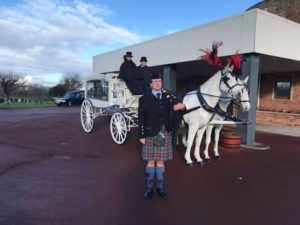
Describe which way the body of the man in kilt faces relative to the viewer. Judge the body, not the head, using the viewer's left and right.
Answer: facing the viewer

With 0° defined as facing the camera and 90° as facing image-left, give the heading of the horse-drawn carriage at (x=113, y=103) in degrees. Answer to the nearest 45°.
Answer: approximately 315°

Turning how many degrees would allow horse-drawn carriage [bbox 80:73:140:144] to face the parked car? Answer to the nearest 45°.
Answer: approximately 135° to its left

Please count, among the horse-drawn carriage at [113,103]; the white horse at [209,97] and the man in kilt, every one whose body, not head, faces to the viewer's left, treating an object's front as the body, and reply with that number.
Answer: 0

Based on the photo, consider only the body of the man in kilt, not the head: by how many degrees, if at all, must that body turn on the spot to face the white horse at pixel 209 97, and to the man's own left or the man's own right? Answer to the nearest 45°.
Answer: approximately 135° to the man's own left

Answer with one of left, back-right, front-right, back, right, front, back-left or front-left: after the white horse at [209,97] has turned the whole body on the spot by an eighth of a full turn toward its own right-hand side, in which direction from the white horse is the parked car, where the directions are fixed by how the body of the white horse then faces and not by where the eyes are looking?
back-right

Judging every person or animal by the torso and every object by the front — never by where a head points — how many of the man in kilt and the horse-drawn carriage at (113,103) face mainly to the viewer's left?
0

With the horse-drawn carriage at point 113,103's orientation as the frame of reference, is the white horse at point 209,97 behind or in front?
in front

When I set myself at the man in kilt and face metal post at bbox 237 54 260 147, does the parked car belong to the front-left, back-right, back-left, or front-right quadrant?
front-left

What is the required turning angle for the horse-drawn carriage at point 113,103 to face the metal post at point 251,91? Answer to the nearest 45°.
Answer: approximately 45° to its left

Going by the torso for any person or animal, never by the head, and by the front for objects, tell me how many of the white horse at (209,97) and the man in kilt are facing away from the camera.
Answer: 0

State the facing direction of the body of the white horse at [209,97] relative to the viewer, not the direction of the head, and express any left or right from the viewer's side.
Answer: facing the viewer and to the right of the viewer

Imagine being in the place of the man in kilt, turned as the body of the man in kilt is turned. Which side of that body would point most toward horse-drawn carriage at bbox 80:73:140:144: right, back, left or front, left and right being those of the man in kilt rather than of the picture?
back

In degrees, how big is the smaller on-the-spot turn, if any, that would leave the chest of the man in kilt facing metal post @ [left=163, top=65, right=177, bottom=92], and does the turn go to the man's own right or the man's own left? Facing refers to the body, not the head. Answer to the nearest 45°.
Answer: approximately 180°
